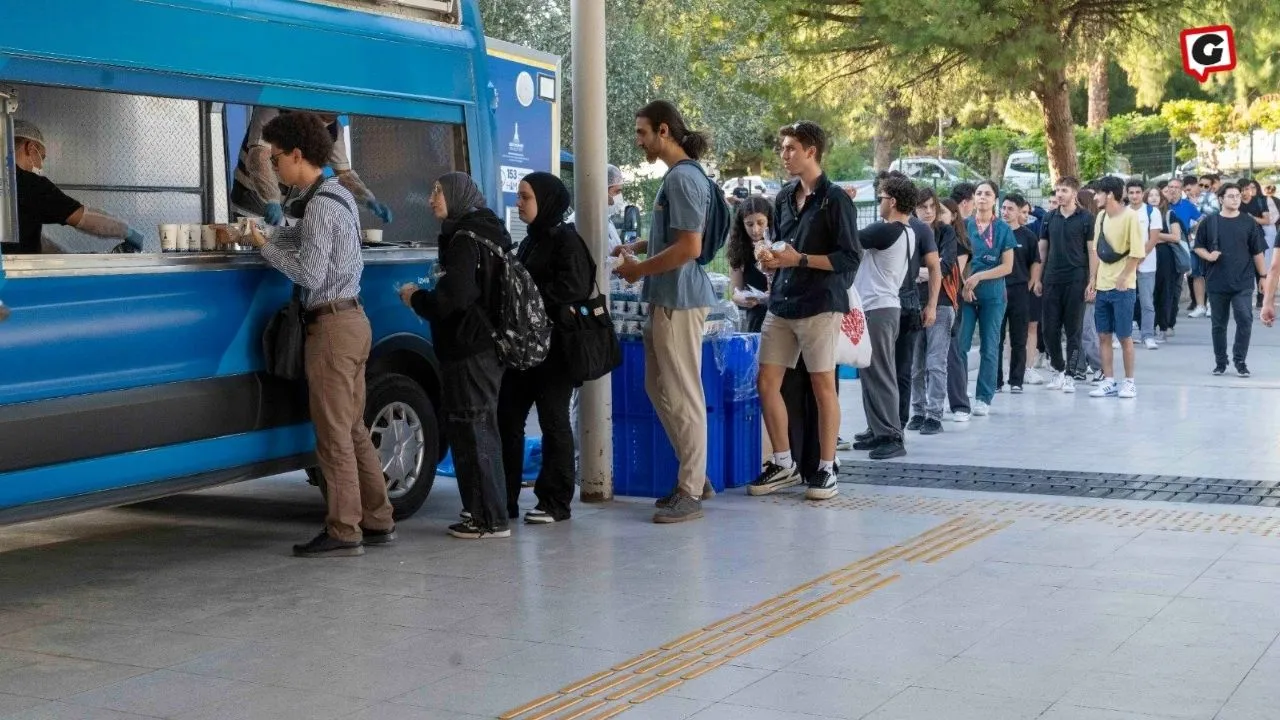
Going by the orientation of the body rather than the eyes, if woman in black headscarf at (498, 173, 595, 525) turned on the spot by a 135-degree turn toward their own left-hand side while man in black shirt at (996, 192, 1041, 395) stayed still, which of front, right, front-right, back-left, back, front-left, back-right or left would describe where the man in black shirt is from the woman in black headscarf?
left

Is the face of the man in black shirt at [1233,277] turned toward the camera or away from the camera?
toward the camera

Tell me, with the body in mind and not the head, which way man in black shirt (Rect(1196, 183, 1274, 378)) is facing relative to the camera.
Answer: toward the camera

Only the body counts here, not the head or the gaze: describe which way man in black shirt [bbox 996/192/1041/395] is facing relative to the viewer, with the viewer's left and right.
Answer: facing the viewer and to the left of the viewer

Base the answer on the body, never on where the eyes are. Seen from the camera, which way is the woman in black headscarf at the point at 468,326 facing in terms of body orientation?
to the viewer's left

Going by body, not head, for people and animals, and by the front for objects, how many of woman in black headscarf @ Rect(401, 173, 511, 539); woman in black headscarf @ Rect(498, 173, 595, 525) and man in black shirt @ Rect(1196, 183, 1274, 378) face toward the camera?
1

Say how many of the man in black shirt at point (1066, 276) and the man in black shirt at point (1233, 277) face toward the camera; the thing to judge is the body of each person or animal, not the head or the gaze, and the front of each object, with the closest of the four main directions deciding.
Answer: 2

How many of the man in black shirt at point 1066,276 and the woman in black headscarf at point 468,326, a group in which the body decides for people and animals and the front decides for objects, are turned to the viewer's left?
1

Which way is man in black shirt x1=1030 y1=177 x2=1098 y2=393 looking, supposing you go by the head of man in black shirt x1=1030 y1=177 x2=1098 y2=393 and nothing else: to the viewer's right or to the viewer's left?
to the viewer's left

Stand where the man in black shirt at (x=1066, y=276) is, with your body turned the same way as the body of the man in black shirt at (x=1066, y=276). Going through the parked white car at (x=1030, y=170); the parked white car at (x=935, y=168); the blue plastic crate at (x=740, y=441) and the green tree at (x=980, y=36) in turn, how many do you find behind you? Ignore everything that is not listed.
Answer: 3

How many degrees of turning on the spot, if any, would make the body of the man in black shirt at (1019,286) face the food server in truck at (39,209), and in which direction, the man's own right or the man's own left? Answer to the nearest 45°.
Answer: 0° — they already face them

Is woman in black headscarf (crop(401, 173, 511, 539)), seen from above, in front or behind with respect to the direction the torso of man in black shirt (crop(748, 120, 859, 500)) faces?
in front

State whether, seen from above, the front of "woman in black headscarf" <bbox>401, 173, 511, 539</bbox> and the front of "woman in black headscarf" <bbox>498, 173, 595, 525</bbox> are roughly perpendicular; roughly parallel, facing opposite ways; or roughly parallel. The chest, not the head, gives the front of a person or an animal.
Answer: roughly parallel

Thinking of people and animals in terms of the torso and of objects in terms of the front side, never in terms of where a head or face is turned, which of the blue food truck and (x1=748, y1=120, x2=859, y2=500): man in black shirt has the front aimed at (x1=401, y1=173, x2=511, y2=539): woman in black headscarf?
the man in black shirt

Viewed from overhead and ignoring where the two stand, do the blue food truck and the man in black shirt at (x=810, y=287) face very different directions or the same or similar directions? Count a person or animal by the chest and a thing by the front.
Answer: same or similar directions

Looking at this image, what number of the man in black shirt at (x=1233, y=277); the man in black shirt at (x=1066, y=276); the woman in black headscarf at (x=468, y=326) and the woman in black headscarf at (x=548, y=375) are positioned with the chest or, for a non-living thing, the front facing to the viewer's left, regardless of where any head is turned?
2

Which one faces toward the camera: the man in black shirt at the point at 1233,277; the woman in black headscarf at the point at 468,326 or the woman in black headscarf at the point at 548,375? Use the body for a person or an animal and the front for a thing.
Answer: the man in black shirt

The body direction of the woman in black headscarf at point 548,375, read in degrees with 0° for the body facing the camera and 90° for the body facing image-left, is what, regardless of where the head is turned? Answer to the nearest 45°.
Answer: approximately 90°

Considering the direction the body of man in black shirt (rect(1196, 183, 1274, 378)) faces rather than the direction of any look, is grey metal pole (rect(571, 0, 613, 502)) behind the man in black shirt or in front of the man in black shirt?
in front
